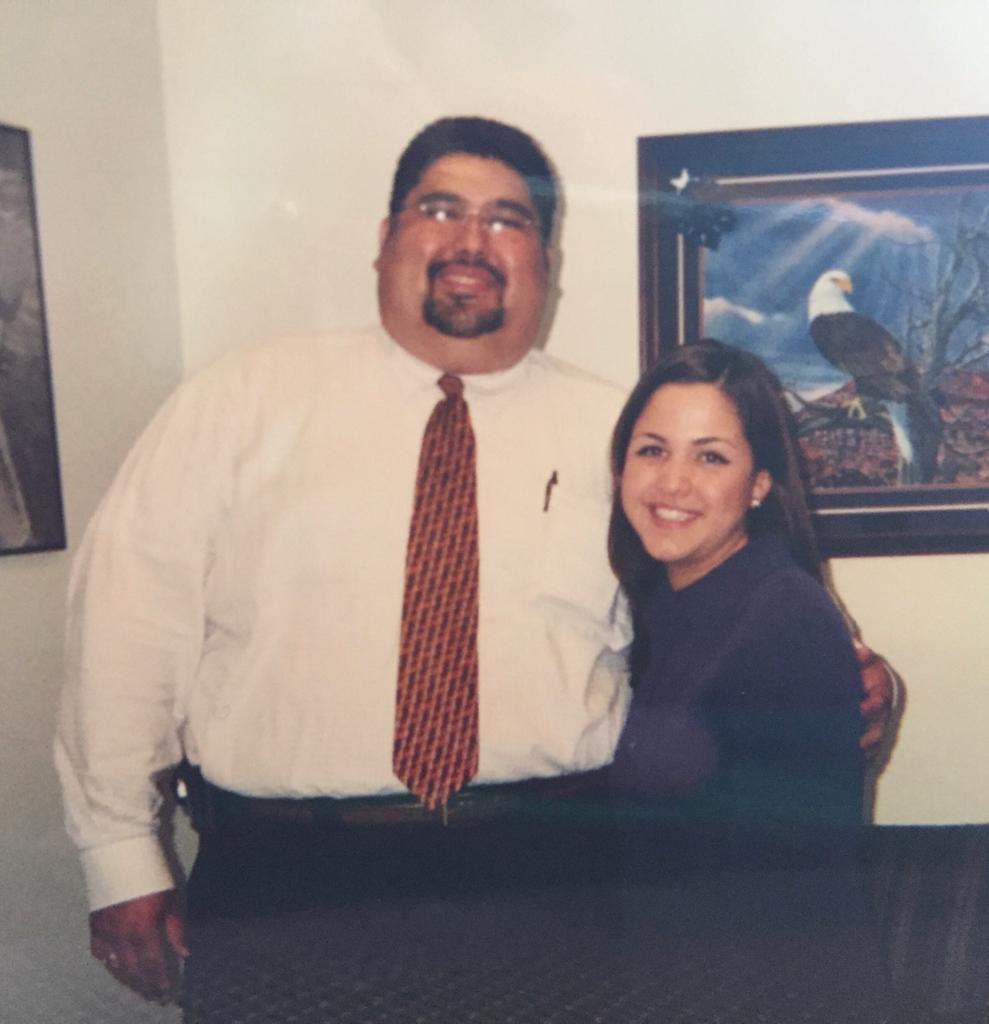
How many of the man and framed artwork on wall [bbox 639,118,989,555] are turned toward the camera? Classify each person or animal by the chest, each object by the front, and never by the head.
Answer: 2

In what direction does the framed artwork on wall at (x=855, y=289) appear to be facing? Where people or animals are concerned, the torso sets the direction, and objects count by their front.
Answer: toward the camera

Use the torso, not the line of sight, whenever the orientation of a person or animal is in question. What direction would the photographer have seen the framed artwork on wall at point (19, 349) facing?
facing the viewer and to the right of the viewer

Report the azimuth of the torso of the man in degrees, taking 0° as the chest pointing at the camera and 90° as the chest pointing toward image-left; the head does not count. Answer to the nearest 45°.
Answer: approximately 0°

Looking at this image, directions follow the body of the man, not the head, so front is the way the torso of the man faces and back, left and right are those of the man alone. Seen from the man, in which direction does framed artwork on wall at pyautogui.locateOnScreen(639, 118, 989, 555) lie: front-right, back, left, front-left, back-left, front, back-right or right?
left

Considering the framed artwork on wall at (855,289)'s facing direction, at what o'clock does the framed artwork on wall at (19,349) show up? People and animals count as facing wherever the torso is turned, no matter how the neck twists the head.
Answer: the framed artwork on wall at (19,349) is roughly at 2 o'clock from the framed artwork on wall at (855,289).

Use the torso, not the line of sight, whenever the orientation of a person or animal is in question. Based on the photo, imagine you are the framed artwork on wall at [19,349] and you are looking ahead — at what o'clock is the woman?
The woman is roughly at 11 o'clock from the framed artwork on wall.

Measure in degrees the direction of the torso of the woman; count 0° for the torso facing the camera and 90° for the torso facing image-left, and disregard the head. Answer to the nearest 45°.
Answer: approximately 45°

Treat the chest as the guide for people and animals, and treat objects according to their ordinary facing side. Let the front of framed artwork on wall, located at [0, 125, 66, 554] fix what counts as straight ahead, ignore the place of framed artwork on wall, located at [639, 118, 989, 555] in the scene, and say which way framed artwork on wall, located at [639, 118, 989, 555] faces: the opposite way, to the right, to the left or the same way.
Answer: to the right

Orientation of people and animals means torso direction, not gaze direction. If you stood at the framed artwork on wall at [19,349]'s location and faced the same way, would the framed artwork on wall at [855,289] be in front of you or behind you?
in front

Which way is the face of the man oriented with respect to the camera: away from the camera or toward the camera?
toward the camera
